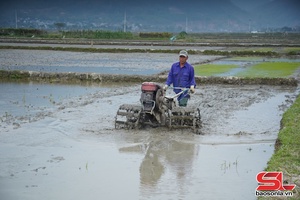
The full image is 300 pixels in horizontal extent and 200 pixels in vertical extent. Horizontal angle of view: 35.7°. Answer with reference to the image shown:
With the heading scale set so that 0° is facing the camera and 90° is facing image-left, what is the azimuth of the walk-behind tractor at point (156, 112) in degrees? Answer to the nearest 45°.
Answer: approximately 45°
